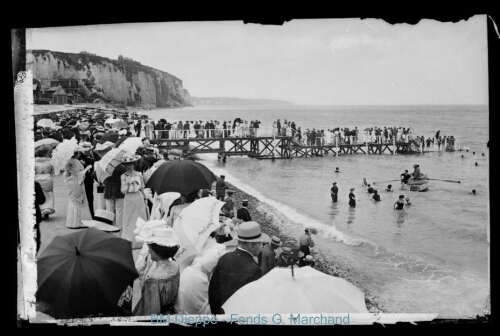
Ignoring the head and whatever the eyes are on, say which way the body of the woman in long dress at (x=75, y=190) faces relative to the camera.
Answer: to the viewer's right

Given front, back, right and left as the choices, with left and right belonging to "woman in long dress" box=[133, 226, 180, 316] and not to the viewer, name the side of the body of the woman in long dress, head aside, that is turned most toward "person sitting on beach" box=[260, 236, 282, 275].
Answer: right

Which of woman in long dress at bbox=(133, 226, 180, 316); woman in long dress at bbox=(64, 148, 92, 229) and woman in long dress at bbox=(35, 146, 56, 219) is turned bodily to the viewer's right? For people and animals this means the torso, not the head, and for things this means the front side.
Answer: woman in long dress at bbox=(64, 148, 92, 229)

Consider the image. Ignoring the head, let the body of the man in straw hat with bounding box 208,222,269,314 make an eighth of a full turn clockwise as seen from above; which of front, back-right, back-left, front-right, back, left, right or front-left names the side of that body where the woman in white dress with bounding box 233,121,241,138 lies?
left

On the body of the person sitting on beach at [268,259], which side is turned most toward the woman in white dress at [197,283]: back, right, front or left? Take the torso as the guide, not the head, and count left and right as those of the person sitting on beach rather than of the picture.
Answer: back

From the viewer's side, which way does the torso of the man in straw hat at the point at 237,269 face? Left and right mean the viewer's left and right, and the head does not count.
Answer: facing away from the viewer and to the right of the viewer

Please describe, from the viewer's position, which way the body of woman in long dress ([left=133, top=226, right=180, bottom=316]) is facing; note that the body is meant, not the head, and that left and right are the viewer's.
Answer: facing away from the viewer and to the left of the viewer

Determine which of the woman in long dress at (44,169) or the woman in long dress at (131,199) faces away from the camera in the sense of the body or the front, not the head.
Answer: the woman in long dress at (44,169)

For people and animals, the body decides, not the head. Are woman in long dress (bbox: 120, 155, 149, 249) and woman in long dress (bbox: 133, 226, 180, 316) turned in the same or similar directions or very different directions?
very different directions

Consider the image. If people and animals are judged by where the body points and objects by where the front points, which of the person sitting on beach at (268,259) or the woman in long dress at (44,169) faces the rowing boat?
the person sitting on beach

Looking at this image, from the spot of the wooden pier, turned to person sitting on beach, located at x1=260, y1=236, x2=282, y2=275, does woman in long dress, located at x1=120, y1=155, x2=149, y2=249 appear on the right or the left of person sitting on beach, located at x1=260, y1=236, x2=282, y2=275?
right

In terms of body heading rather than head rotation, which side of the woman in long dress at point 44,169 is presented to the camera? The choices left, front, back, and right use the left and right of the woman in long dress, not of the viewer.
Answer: back

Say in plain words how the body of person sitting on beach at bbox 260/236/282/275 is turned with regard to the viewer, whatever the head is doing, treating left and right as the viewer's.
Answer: facing away from the viewer and to the right of the viewer

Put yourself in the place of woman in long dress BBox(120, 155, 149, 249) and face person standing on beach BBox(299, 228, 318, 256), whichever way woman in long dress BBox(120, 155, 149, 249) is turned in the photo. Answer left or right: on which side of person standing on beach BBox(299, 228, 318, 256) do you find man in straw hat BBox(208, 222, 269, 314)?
right
